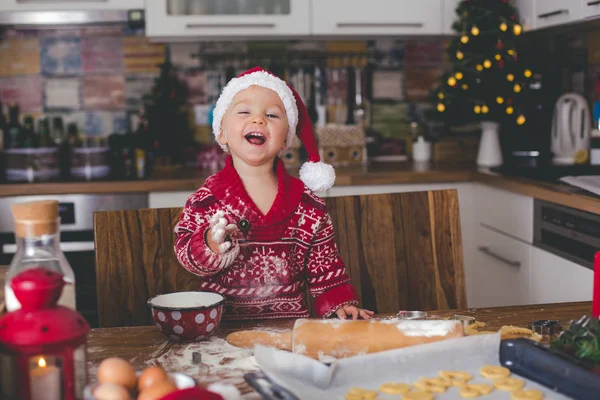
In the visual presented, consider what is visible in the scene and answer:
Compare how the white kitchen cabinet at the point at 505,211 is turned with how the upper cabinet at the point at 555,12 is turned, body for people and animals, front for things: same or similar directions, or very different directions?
same or similar directions

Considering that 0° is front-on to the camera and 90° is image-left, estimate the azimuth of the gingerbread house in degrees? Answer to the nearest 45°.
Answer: approximately 0°

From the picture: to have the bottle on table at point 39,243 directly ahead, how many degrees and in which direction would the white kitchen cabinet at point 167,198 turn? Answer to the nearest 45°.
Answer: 0° — it already faces it

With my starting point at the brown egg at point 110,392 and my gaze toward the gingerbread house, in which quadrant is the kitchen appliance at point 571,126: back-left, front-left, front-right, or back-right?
front-right

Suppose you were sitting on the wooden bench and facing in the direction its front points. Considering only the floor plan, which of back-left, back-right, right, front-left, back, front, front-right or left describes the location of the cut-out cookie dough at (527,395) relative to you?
front

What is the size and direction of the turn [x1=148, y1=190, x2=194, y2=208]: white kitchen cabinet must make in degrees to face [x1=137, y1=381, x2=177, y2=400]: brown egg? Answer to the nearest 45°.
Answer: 0° — it already faces it

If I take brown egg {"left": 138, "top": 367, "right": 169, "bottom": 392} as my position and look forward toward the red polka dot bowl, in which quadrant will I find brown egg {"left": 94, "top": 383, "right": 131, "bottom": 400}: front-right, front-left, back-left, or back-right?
back-left

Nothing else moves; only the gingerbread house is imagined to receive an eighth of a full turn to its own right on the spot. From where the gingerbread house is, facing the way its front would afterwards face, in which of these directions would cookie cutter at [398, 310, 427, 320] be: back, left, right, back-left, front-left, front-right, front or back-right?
front-left

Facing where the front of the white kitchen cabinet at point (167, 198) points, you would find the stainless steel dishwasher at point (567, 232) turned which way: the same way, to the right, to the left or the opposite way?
to the right

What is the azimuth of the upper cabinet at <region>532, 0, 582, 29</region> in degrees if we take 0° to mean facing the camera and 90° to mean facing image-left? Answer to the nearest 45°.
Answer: approximately 45°

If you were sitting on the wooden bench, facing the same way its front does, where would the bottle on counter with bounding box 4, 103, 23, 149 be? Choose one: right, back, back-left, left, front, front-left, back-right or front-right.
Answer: back-right

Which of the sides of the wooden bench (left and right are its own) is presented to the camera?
front

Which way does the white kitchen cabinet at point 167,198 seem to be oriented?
toward the camera

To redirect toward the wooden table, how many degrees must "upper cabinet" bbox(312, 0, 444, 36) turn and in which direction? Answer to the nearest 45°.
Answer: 0° — it already faces it

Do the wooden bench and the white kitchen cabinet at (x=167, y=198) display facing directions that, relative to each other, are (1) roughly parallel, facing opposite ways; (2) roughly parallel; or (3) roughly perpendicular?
roughly parallel

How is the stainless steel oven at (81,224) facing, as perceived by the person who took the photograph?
facing the viewer
